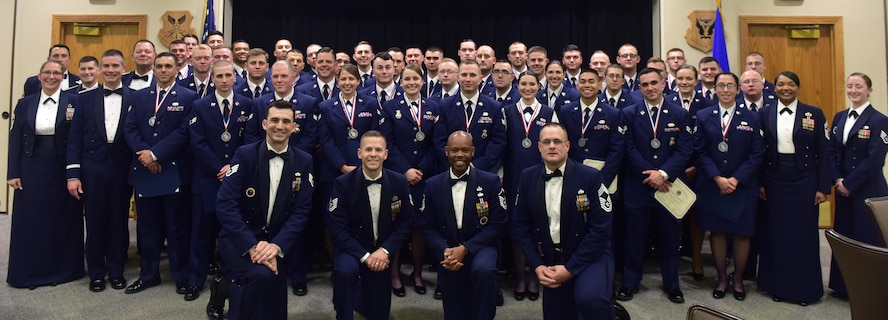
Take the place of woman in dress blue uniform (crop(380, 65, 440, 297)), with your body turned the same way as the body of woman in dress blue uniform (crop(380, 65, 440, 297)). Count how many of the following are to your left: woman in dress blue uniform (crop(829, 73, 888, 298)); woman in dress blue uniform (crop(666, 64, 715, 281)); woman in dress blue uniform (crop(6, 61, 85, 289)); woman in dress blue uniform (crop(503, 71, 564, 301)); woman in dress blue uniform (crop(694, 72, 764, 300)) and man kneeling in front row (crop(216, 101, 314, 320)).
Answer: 4

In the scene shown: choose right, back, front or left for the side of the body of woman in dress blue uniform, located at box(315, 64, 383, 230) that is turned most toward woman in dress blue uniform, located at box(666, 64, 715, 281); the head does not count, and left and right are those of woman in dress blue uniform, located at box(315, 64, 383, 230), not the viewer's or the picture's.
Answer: left

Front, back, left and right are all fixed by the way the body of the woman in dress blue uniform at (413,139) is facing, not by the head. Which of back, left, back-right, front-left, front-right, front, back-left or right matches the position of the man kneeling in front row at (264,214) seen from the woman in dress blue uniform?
front-right

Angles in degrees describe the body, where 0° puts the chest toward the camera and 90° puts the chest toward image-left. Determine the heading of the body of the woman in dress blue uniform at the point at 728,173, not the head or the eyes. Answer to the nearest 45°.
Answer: approximately 0°

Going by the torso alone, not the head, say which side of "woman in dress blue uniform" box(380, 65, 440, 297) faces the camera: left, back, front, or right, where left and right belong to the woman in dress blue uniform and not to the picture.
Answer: front

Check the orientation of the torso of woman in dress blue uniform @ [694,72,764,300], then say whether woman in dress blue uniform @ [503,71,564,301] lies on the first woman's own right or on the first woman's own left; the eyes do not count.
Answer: on the first woman's own right

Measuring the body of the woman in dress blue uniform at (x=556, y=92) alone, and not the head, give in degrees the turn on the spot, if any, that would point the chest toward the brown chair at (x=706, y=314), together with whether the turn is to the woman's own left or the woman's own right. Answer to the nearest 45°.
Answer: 0° — they already face it

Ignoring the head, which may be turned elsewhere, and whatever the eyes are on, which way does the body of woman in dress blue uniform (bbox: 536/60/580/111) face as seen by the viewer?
toward the camera

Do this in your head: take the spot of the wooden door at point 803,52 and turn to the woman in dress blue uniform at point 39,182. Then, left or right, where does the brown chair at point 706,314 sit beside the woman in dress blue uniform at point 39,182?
left

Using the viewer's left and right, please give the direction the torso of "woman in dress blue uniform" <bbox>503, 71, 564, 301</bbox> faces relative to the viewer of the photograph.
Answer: facing the viewer

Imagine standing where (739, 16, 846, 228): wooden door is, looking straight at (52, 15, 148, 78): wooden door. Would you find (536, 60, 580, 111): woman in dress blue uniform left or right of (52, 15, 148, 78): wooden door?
left
